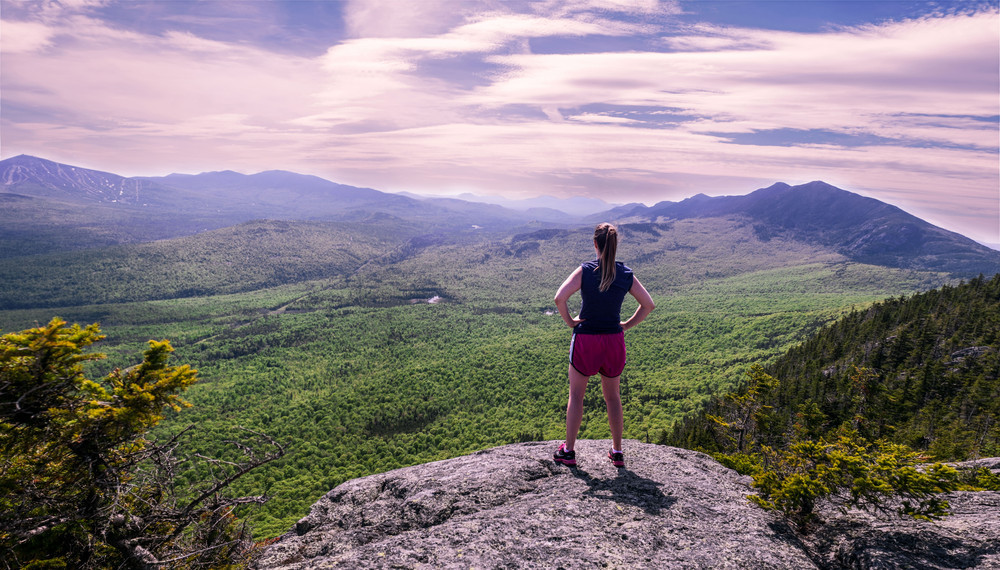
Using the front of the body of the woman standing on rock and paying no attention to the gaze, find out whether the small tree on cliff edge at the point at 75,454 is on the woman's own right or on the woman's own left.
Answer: on the woman's own left

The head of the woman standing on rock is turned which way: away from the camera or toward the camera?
away from the camera

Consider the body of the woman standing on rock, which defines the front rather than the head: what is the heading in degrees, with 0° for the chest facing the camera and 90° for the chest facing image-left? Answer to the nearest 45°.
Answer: approximately 180°
